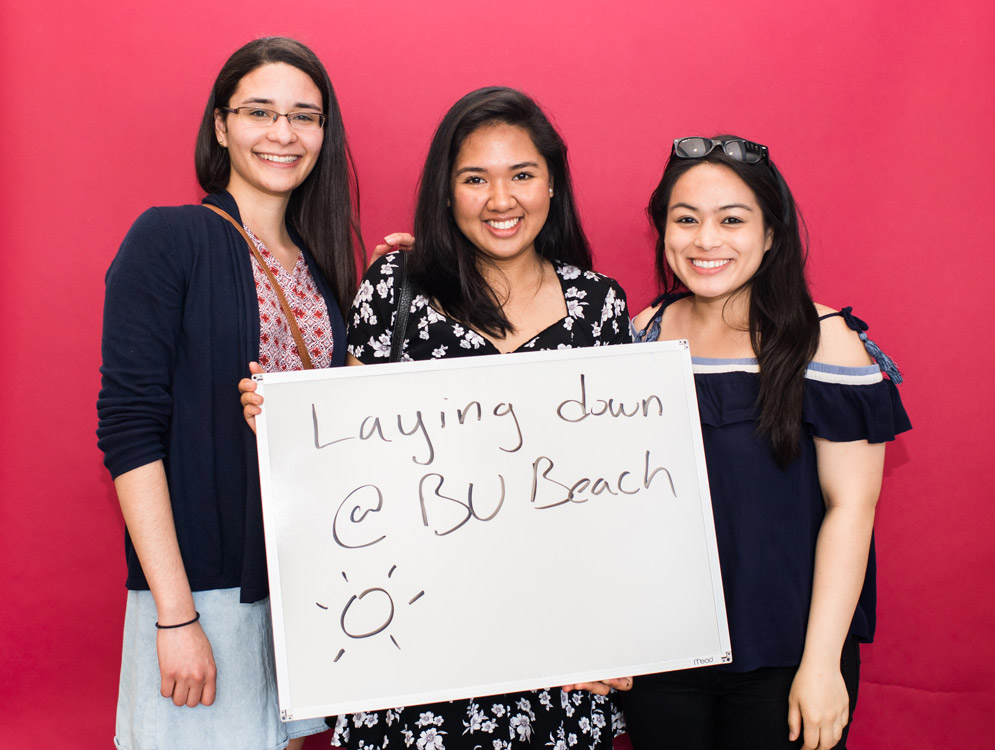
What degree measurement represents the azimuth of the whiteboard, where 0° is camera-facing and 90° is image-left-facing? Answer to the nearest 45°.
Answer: approximately 0°

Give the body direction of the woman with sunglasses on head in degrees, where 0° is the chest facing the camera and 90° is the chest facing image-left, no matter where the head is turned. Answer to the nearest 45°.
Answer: approximately 45°

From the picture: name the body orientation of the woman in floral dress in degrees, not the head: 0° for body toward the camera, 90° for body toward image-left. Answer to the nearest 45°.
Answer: approximately 0°

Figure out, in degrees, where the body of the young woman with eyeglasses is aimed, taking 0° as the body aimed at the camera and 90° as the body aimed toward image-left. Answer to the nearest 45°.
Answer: approximately 315°
